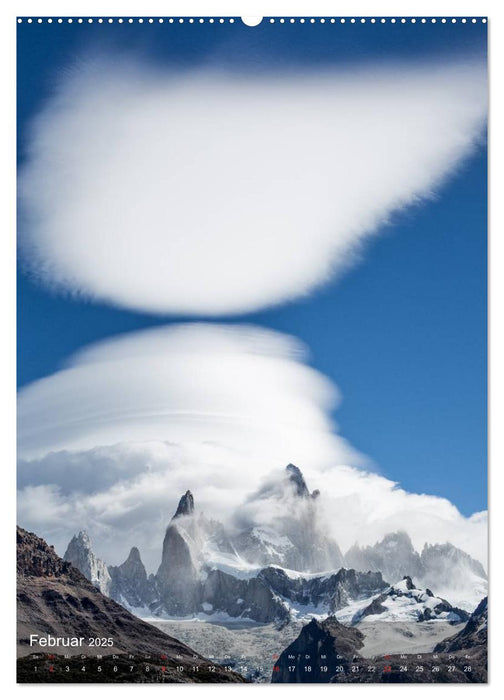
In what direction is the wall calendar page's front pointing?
toward the camera
